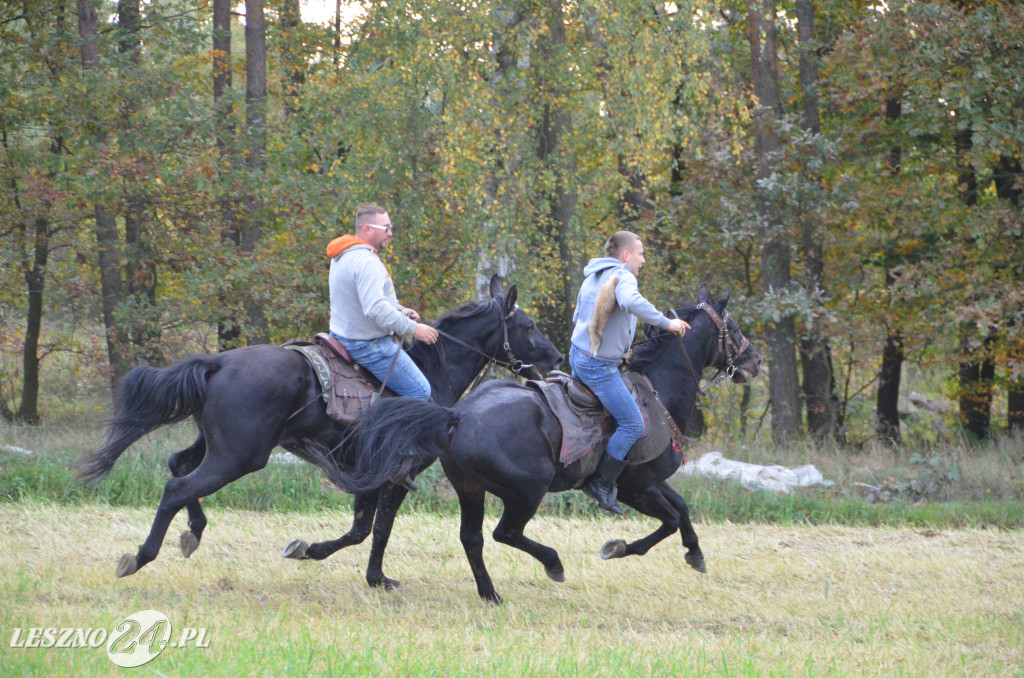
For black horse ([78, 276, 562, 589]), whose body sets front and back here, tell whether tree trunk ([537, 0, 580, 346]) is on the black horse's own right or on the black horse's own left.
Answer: on the black horse's own left

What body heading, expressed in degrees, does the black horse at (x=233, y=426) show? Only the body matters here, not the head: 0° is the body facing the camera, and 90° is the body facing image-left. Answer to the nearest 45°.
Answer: approximately 270°

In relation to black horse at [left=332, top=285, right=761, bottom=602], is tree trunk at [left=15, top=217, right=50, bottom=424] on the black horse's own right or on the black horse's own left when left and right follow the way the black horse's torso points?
on the black horse's own left

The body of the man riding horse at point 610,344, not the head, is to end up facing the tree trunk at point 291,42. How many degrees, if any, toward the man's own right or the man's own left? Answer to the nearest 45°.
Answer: approximately 90° to the man's own left

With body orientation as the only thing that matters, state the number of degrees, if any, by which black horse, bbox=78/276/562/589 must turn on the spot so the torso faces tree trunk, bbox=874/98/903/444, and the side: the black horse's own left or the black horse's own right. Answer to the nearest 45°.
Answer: approximately 45° to the black horse's own left

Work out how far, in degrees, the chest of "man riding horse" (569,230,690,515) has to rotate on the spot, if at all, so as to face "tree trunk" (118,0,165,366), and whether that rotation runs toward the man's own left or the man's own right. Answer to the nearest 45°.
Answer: approximately 90° to the man's own left

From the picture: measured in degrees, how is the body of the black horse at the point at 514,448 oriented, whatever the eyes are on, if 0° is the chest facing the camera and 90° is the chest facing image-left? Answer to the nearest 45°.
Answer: approximately 225°

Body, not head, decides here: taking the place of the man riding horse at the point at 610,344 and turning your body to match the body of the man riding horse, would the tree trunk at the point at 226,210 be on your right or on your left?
on your left

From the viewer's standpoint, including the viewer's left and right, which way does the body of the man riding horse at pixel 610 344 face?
facing away from the viewer and to the right of the viewer
